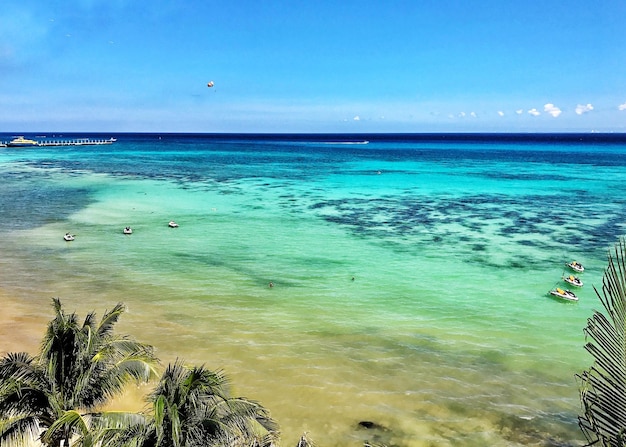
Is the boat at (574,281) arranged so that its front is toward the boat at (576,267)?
no

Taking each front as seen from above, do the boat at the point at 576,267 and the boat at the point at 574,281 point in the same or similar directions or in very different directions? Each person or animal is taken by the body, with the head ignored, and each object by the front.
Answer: same or similar directions

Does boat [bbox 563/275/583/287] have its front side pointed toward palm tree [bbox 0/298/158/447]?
no

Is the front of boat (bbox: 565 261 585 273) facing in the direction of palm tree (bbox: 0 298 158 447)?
no

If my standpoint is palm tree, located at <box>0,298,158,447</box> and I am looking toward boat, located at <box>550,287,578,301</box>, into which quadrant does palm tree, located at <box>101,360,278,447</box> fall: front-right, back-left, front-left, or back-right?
front-right
